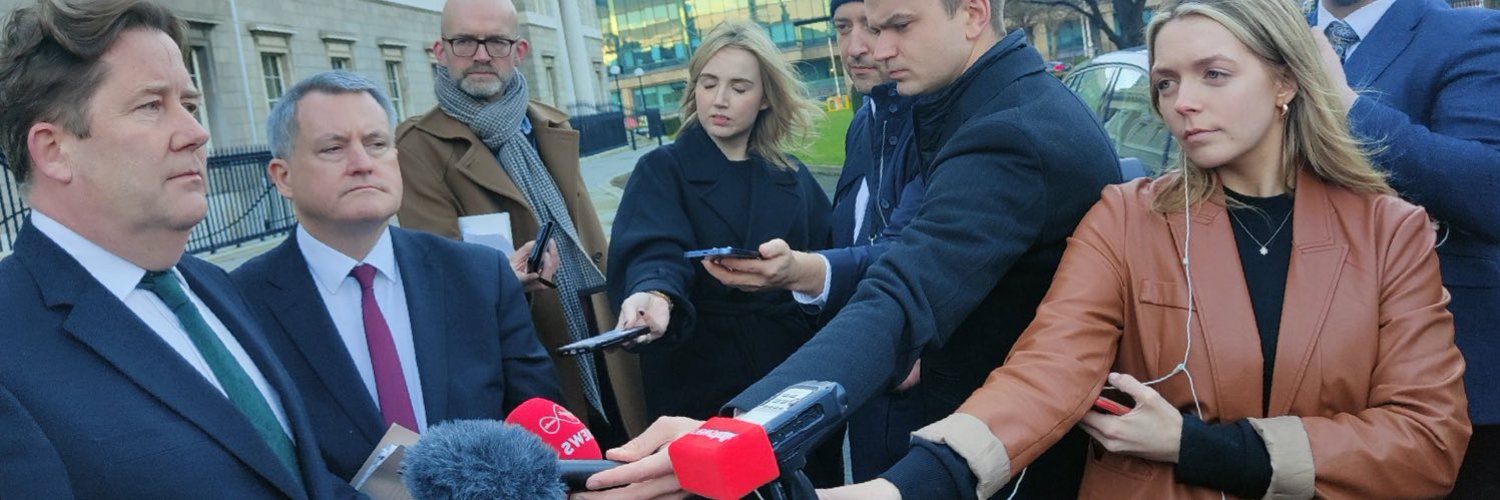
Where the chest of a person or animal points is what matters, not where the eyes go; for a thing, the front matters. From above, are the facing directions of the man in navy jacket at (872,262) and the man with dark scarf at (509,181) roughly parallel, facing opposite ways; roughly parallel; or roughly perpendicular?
roughly perpendicular

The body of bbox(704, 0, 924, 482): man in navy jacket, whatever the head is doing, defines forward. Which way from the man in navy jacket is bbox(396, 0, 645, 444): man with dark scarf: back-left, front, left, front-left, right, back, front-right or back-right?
right

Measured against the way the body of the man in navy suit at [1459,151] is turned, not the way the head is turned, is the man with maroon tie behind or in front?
in front

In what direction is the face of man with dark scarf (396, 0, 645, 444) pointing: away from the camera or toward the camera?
toward the camera

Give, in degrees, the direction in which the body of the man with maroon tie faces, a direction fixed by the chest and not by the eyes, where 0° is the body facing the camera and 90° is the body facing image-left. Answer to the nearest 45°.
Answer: approximately 315°

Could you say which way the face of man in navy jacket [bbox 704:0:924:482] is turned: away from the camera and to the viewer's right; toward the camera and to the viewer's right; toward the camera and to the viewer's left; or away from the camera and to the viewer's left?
toward the camera and to the viewer's left

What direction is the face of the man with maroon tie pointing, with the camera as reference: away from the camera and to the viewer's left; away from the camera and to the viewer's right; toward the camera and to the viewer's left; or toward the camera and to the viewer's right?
toward the camera and to the viewer's right

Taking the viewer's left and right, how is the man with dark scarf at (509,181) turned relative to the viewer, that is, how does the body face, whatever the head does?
facing the viewer and to the right of the viewer

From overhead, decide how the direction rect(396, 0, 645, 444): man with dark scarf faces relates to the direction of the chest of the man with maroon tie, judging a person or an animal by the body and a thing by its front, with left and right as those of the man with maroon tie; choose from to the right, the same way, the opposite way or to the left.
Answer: the same way

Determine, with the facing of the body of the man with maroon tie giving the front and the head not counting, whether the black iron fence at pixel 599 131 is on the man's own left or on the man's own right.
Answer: on the man's own left

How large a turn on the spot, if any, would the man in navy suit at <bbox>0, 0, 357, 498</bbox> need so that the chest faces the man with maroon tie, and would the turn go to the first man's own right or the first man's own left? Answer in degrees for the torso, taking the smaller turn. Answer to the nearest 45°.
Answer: approximately 90° to the first man's own left

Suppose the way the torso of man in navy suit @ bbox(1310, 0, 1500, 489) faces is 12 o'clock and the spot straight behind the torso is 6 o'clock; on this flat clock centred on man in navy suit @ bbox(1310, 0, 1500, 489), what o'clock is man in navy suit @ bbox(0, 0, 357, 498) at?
man in navy suit @ bbox(0, 0, 357, 498) is roughly at 12 o'clock from man in navy suit @ bbox(1310, 0, 1500, 489).

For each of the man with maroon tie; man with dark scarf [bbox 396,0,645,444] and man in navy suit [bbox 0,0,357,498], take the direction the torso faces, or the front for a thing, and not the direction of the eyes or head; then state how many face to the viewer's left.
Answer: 0

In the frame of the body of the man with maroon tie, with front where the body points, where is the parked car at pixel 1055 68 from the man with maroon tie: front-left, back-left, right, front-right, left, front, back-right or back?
left

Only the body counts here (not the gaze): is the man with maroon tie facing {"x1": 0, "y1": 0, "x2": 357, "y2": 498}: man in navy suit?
no

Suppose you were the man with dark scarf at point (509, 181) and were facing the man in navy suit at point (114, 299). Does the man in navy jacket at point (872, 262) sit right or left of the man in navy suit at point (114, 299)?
left
